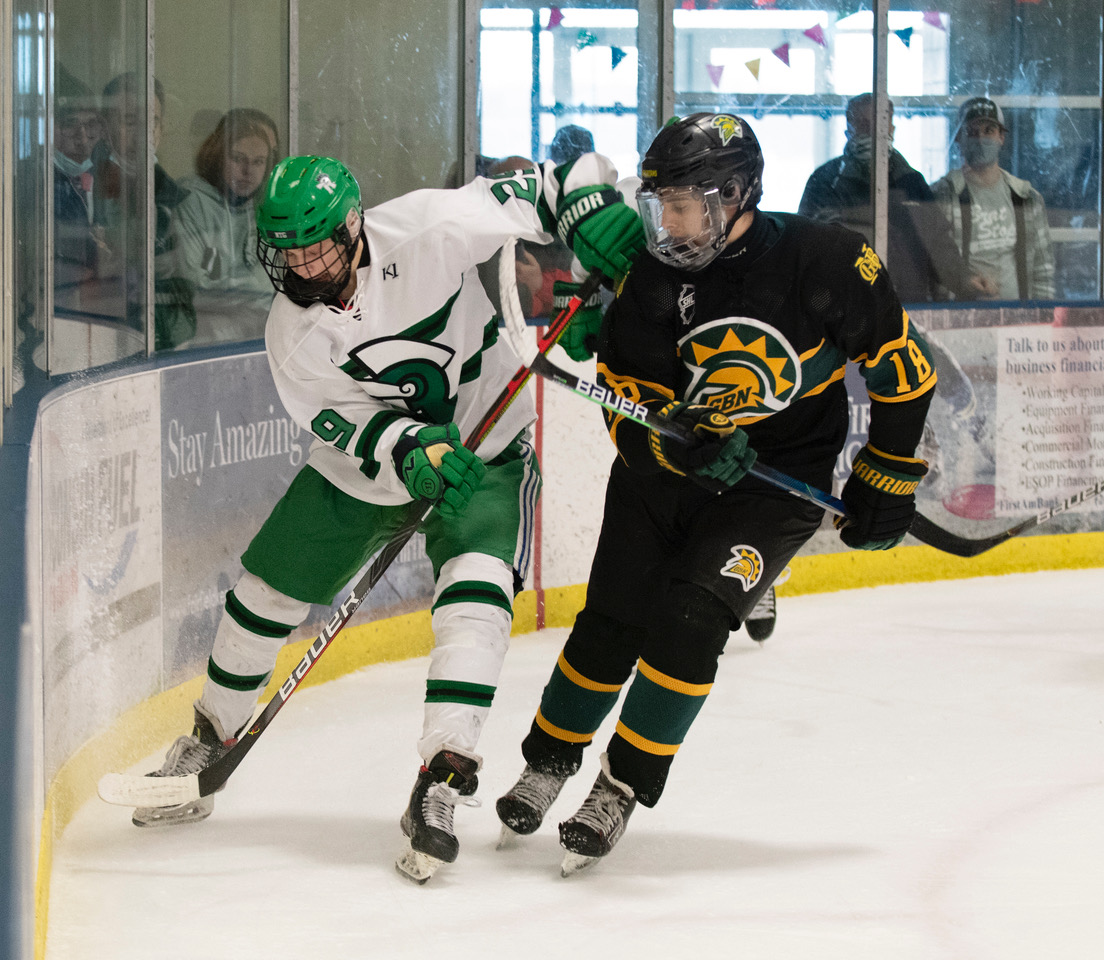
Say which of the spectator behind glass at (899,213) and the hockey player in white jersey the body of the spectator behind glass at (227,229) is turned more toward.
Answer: the hockey player in white jersey

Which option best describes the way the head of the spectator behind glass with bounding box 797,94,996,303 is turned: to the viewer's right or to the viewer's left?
to the viewer's left

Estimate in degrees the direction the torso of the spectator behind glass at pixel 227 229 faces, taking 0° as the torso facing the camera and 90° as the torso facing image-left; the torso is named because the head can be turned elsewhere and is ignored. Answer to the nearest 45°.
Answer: approximately 315°

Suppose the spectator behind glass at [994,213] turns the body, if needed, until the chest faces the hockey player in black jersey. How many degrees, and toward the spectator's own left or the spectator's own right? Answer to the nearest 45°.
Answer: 0° — they already face them

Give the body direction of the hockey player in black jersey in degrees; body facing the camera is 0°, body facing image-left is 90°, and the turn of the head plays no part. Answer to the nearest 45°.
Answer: approximately 45°

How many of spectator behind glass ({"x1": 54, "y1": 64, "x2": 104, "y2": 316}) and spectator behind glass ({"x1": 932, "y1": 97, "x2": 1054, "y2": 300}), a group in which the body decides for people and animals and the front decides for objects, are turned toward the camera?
2
